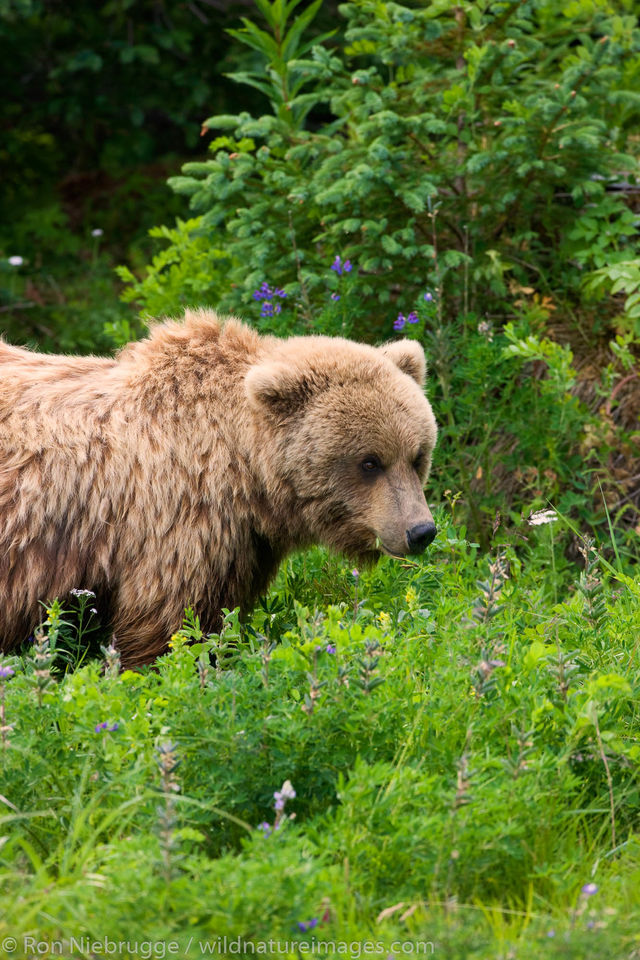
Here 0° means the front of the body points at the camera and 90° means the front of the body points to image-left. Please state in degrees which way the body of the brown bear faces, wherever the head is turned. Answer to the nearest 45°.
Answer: approximately 270°
